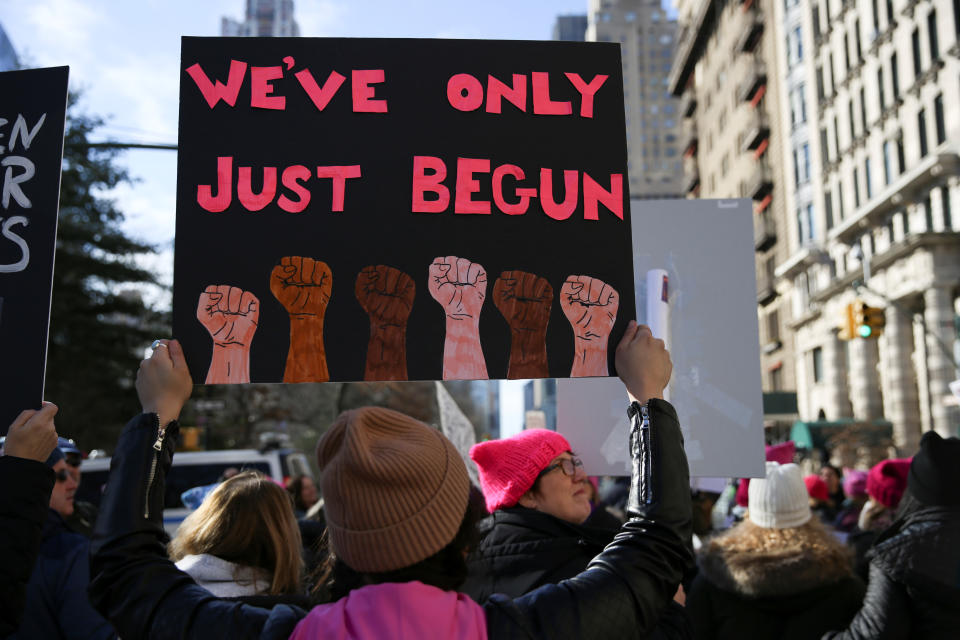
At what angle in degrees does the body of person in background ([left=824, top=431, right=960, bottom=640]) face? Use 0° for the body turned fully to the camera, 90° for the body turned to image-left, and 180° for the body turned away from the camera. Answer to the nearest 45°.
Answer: approximately 180°

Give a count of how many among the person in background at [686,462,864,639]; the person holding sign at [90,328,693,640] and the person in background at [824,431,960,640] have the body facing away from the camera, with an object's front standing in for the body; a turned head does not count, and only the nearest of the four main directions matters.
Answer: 3

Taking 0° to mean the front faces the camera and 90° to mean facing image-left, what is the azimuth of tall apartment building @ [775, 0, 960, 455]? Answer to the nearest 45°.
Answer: approximately 45°

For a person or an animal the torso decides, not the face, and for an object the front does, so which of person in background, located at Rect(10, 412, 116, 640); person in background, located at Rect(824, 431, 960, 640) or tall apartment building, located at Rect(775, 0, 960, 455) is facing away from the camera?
person in background, located at Rect(824, 431, 960, 640)

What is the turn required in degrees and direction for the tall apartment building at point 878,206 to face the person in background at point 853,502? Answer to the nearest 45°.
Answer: approximately 45° to its left

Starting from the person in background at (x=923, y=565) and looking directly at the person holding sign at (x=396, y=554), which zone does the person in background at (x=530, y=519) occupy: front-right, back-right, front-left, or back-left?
front-right

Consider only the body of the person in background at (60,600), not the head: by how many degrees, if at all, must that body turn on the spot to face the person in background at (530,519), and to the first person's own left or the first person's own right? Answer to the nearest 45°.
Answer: approximately 45° to the first person's own right

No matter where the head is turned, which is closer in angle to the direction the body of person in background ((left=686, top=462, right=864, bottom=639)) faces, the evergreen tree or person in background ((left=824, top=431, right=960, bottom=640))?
the evergreen tree

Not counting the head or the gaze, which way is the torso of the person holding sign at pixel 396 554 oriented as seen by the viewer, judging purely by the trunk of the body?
away from the camera

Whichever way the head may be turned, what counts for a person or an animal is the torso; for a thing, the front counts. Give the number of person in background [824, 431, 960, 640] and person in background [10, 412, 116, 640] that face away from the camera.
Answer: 1

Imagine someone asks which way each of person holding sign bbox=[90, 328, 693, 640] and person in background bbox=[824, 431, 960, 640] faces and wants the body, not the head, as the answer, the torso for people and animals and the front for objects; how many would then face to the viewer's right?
0

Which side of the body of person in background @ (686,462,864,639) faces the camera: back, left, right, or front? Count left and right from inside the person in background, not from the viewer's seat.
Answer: back

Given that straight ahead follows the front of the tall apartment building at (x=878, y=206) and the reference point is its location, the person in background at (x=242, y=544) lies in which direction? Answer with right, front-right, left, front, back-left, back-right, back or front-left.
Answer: front-left

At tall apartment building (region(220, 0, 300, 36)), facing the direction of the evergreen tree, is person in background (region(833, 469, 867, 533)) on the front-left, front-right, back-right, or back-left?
front-left

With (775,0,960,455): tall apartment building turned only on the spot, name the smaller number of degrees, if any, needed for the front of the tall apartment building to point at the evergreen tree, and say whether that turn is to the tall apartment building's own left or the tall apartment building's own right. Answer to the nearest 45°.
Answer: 0° — it already faces it

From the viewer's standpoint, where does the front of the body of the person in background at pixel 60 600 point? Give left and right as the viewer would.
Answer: facing to the right of the viewer

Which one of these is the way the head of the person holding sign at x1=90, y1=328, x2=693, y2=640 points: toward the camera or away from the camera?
away from the camera

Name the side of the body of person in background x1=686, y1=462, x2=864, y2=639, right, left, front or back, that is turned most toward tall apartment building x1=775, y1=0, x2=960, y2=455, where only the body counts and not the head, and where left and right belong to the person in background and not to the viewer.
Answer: front
